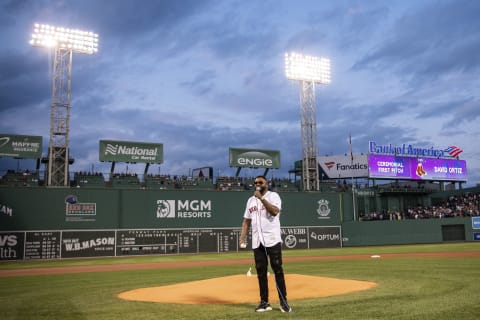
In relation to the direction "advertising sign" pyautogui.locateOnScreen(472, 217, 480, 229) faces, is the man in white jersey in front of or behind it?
in front

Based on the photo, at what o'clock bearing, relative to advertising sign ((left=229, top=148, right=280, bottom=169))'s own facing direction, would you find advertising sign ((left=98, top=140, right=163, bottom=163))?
advertising sign ((left=98, top=140, right=163, bottom=163)) is roughly at 2 o'clock from advertising sign ((left=229, top=148, right=280, bottom=169)).

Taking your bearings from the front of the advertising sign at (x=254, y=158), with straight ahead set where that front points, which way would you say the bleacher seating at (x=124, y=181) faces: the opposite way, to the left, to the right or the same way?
the same way

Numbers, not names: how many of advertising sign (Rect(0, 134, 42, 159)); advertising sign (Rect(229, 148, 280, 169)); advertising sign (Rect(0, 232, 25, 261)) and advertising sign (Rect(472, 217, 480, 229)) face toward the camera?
4

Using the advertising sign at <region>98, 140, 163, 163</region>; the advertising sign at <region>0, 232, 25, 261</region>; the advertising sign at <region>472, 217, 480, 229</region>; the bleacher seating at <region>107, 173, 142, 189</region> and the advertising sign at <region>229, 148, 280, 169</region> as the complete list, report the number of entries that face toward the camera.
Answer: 5

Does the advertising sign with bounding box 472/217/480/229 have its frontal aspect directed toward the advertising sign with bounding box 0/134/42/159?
no

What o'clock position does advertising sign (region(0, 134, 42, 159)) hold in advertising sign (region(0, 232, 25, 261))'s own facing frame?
advertising sign (region(0, 134, 42, 159)) is roughly at 6 o'clock from advertising sign (region(0, 232, 25, 261)).

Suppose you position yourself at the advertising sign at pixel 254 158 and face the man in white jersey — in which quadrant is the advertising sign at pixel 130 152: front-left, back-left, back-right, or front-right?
front-right

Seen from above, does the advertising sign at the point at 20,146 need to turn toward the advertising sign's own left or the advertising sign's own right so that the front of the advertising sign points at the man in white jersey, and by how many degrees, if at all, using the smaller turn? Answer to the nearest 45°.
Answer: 0° — it already faces them

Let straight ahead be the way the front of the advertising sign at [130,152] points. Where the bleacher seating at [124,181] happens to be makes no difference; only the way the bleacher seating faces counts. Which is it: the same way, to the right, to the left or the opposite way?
the same way

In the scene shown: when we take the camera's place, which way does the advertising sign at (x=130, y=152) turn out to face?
facing the viewer

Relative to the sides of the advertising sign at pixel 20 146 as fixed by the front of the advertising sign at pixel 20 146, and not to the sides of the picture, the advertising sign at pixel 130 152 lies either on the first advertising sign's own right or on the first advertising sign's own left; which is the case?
on the first advertising sign's own left

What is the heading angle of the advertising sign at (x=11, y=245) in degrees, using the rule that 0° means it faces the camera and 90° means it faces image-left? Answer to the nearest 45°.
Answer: approximately 0°

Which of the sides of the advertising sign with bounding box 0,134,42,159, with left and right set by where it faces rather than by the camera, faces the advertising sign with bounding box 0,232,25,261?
front

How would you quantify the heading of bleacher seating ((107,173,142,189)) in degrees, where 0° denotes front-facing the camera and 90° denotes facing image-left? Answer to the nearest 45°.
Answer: approximately 0°

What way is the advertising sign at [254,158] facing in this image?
toward the camera

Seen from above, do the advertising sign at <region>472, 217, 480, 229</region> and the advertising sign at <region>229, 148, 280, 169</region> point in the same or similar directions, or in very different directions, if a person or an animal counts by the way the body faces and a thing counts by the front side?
same or similar directions

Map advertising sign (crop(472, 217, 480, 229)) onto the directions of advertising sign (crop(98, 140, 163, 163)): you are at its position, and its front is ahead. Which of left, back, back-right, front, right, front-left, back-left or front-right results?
left

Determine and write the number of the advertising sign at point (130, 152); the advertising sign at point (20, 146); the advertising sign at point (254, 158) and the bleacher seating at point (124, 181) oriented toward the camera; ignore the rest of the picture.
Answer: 4
